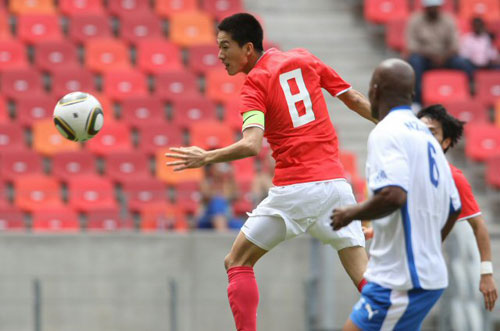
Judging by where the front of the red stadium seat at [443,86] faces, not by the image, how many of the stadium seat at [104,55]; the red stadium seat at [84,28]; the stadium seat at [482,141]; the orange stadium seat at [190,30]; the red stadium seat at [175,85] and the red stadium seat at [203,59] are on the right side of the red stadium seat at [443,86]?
5

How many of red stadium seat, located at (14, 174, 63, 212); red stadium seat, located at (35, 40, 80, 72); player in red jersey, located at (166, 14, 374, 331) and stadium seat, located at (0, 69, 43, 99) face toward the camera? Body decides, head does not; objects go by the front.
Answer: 3

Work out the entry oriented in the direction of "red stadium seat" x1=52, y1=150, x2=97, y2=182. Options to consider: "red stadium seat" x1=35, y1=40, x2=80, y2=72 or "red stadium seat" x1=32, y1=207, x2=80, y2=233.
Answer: "red stadium seat" x1=35, y1=40, x2=80, y2=72

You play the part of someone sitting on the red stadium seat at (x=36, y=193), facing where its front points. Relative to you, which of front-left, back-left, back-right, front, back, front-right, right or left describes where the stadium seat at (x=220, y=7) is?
back-left

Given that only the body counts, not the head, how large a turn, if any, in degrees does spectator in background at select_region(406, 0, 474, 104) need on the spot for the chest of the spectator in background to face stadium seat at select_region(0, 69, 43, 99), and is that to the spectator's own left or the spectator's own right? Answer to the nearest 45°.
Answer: approximately 90° to the spectator's own right

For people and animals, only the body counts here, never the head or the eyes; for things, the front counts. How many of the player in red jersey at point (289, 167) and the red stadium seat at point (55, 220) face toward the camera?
1

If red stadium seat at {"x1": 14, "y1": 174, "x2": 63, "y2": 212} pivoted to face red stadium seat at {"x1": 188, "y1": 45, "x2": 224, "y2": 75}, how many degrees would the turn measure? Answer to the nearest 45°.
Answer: approximately 135° to its left

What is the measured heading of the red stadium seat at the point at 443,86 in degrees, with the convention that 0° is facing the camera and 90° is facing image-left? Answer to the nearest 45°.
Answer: approximately 0°

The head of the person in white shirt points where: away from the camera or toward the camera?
away from the camera

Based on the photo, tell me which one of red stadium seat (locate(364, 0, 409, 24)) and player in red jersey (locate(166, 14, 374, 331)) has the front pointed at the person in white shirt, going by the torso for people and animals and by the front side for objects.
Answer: the red stadium seat

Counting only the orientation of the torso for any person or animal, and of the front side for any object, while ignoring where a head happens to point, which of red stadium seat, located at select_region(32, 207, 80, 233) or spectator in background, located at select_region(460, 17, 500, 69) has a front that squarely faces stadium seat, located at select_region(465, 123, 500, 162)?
the spectator in background

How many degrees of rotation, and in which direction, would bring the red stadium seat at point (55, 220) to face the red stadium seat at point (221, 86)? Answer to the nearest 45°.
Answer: approximately 135° to its left

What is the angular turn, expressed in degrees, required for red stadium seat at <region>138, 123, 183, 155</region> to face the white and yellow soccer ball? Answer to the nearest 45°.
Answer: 0° — it already faces it
